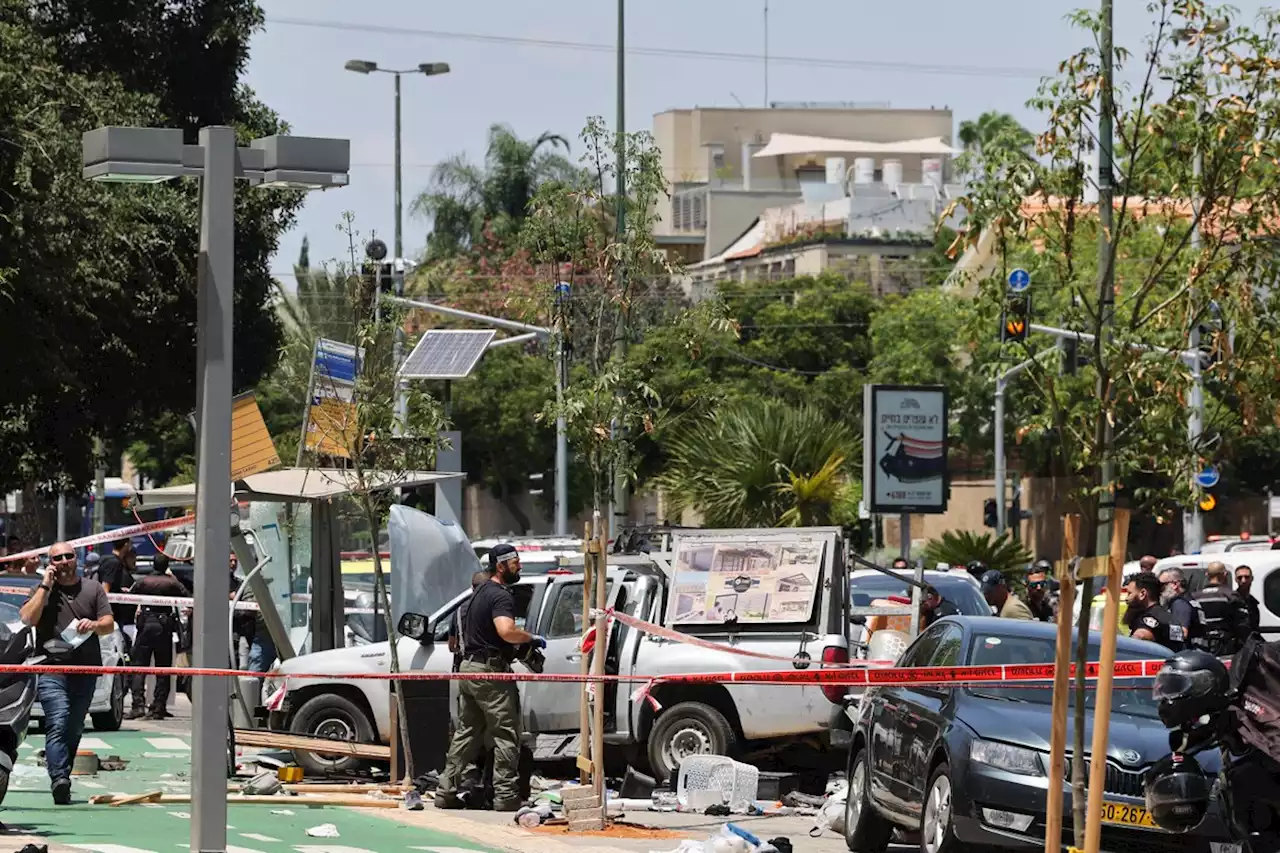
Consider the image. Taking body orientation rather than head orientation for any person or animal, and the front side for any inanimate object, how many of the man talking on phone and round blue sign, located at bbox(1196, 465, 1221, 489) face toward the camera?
2

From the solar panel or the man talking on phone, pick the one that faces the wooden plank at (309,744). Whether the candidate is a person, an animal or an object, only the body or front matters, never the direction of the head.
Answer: the solar panel

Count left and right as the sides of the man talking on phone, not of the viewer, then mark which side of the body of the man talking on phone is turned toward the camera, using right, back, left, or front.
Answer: front

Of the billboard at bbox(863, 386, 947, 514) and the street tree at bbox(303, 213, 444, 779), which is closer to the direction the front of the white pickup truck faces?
the street tree

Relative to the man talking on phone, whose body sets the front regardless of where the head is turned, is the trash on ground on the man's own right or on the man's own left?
on the man's own left

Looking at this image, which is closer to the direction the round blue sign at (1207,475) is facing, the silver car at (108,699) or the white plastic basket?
the white plastic basket

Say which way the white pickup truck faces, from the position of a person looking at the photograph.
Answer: facing to the left of the viewer

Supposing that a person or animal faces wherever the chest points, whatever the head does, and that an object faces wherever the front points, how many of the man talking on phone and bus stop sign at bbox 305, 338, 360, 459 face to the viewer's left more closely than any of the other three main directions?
0

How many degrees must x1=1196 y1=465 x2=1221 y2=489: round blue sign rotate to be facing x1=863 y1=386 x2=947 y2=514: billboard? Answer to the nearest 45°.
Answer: approximately 135° to its right

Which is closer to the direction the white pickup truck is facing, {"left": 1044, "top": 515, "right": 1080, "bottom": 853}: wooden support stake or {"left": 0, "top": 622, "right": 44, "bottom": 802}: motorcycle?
the motorcycle

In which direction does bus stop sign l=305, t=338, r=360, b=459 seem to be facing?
toward the camera

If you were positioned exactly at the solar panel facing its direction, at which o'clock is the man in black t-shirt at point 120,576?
The man in black t-shirt is roughly at 1 o'clock from the solar panel.
